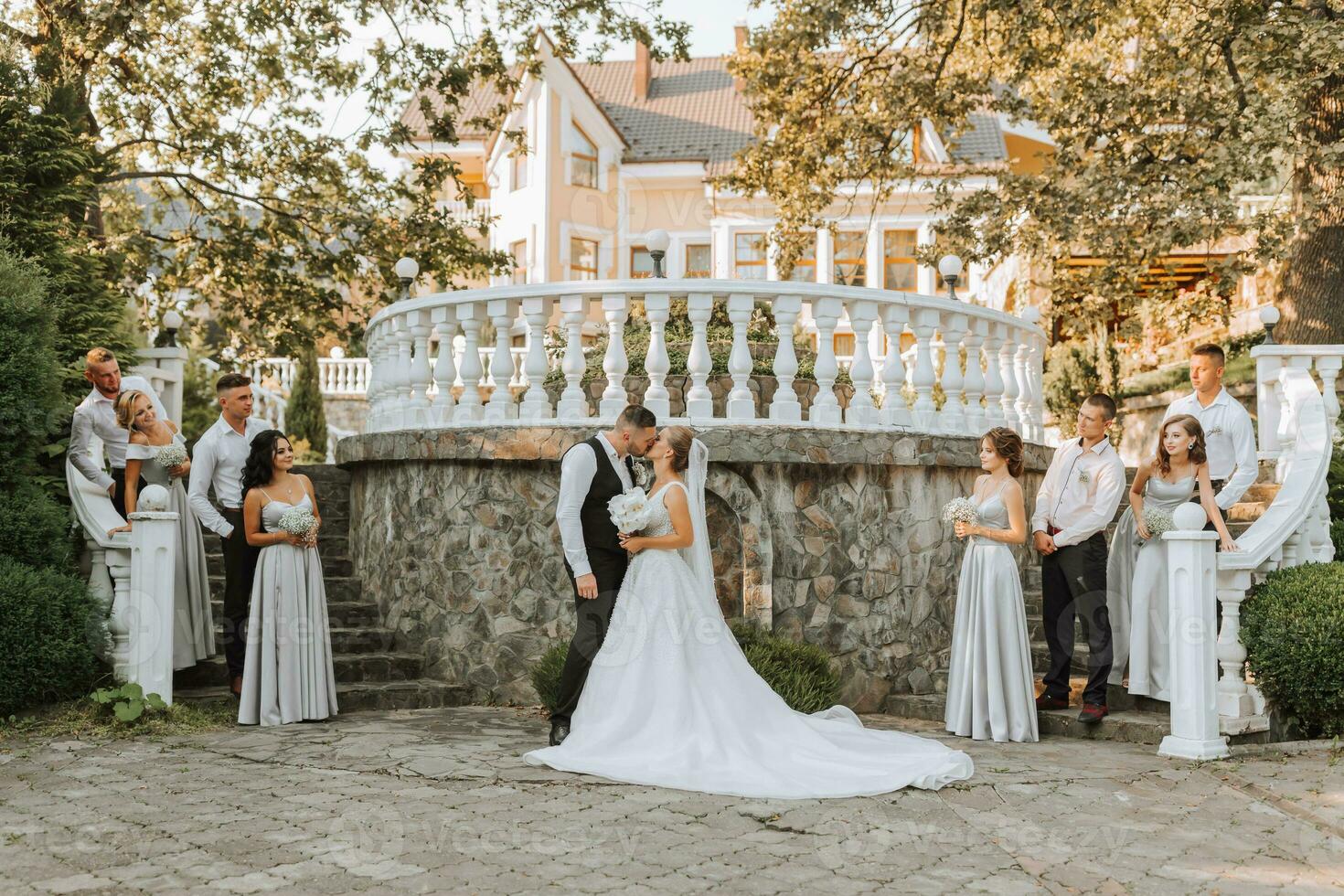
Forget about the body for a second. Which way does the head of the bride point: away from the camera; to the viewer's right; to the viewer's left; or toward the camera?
to the viewer's left

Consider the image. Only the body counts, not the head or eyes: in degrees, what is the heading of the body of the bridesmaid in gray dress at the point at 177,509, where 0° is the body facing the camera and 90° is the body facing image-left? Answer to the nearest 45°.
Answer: approximately 315°

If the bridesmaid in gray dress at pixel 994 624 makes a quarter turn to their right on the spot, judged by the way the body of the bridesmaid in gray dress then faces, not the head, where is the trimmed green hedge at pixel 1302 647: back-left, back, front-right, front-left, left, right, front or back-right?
back-right

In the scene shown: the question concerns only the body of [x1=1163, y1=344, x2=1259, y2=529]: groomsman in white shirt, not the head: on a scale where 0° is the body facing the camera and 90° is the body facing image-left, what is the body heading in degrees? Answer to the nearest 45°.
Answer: approximately 45°

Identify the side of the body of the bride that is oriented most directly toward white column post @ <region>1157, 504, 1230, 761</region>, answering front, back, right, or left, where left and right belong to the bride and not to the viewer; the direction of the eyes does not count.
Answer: back

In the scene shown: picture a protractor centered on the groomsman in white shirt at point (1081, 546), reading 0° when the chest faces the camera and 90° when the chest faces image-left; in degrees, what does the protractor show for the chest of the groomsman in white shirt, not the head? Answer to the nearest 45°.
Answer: approximately 45°

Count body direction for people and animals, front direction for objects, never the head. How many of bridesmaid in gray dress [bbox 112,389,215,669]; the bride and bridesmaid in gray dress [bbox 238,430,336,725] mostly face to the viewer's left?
1

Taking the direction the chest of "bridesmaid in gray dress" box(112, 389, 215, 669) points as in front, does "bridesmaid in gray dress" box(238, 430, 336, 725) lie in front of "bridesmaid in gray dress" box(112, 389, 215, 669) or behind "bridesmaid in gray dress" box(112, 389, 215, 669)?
in front

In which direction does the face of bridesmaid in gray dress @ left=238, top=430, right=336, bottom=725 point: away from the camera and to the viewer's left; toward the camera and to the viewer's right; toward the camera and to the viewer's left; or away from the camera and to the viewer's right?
toward the camera and to the viewer's right

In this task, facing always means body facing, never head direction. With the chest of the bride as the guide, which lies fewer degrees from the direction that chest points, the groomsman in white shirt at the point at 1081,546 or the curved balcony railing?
the curved balcony railing

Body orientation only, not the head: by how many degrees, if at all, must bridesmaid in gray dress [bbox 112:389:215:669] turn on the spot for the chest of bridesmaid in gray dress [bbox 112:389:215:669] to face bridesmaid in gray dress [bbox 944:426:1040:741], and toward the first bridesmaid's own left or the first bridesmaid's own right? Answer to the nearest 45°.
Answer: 0° — they already face them

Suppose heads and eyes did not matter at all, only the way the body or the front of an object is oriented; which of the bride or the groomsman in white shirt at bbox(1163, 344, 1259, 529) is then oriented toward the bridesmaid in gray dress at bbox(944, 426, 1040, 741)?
the groomsman in white shirt
